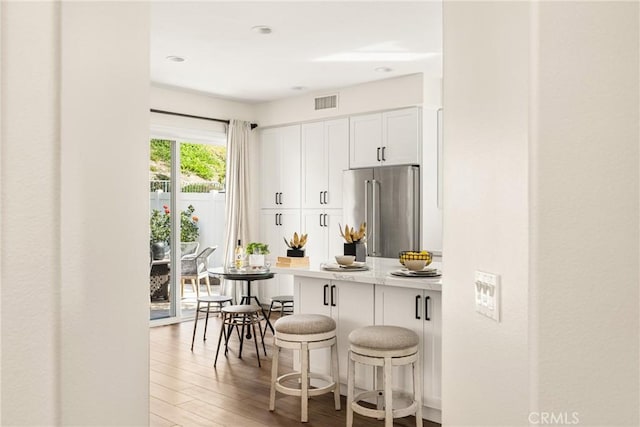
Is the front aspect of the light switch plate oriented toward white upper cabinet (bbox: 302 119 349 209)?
no

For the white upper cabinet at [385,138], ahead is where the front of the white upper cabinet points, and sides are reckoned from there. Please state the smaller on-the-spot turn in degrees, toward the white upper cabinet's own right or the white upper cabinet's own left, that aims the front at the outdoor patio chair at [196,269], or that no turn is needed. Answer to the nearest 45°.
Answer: approximately 45° to the white upper cabinet's own right

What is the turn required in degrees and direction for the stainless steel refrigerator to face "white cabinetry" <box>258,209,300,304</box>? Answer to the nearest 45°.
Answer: approximately 90° to its right

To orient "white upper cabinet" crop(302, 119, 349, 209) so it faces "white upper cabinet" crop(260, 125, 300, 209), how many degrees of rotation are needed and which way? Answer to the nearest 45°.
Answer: approximately 90° to its right

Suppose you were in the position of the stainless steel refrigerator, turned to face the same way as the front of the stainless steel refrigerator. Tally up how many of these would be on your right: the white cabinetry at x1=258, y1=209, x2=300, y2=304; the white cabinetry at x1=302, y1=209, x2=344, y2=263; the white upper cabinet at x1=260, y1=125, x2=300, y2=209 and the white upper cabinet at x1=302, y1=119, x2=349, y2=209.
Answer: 4

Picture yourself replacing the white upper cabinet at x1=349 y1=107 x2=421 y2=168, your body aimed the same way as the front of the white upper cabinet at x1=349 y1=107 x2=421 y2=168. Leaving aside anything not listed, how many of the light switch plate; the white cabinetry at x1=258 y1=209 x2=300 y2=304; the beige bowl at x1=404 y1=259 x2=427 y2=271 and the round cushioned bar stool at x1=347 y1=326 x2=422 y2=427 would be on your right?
1

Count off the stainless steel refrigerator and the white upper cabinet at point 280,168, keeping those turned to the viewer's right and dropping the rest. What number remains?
0

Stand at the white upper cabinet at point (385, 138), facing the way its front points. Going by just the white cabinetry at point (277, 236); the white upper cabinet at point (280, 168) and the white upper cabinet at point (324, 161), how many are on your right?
3

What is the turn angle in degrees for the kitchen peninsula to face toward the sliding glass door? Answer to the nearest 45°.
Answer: approximately 90° to its right

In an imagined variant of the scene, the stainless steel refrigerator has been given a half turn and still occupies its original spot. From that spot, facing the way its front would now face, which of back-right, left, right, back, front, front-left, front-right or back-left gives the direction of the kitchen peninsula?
back-right

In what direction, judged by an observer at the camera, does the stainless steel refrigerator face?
facing the viewer and to the left of the viewer

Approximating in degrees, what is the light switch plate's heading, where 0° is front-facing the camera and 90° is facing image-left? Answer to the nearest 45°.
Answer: approximately 45°

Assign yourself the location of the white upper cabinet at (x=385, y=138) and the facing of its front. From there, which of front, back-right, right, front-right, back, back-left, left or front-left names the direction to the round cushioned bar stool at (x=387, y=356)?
front-left

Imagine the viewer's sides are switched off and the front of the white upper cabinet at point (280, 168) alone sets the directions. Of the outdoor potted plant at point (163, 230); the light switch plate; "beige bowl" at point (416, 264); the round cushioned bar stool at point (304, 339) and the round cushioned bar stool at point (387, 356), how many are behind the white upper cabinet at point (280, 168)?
0

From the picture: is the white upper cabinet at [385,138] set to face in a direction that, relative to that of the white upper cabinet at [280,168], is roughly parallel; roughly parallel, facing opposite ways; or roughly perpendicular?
roughly parallel

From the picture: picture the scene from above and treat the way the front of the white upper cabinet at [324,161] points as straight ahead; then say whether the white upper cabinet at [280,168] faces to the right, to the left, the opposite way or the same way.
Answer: the same way

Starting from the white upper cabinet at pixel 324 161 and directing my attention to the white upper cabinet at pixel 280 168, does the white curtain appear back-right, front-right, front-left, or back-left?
front-left

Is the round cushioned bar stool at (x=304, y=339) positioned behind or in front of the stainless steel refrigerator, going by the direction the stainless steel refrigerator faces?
in front

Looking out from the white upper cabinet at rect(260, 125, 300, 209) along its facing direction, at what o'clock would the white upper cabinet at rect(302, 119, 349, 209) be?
the white upper cabinet at rect(302, 119, 349, 209) is roughly at 9 o'clock from the white upper cabinet at rect(260, 125, 300, 209).

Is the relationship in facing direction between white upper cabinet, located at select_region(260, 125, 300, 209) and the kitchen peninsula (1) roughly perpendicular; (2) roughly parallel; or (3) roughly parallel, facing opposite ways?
roughly parallel
